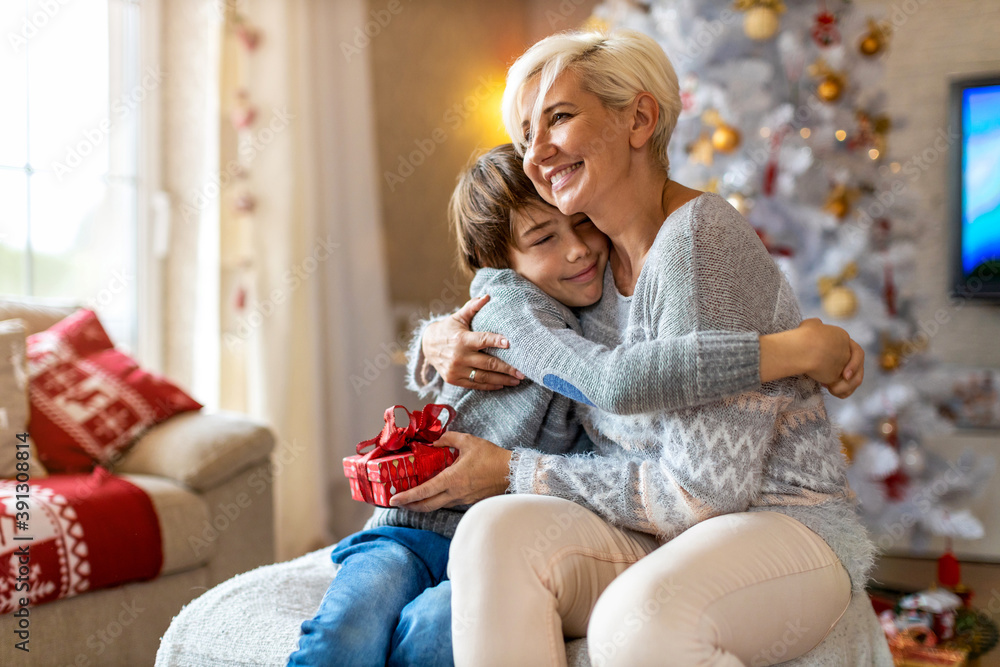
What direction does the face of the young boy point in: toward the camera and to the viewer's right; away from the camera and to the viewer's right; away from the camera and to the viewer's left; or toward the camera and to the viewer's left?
toward the camera and to the viewer's right

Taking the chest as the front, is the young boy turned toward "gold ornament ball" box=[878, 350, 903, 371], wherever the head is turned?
no

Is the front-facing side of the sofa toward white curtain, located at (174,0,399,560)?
no

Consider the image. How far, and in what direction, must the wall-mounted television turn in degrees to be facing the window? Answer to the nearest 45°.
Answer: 0° — it already faces it

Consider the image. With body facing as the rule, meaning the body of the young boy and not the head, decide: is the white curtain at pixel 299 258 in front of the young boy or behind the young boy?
behind

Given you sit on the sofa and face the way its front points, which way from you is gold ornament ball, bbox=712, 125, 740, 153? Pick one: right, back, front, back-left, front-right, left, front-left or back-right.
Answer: front-left

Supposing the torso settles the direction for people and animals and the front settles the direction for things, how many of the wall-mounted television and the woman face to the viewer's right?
0

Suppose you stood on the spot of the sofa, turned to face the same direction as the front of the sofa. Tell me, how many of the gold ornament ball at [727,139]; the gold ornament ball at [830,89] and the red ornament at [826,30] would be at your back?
0

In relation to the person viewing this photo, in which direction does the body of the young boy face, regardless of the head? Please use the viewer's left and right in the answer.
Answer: facing the viewer and to the right of the viewer

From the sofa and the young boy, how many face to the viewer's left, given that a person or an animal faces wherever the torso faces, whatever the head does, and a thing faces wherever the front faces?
0

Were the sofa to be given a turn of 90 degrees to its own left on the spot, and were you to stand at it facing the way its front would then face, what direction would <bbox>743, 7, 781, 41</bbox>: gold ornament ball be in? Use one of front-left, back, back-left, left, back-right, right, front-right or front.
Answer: front-right

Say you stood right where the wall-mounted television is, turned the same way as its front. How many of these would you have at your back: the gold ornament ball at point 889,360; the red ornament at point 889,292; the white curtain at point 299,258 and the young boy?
0

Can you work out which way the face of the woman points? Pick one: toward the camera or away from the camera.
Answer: toward the camera

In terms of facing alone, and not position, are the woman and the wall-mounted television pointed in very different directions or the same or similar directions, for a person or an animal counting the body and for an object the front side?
same or similar directions

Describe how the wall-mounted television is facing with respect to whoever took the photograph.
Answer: facing the viewer and to the left of the viewer
